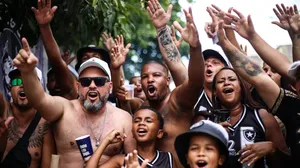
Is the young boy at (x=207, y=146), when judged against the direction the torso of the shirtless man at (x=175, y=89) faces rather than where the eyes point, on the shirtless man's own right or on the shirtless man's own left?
on the shirtless man's own left

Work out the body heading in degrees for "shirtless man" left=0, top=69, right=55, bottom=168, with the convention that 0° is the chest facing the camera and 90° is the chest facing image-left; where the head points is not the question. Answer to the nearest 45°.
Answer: approximately 0°

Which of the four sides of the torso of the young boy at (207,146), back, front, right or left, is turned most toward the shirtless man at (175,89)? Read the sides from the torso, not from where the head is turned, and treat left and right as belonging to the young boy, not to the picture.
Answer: back

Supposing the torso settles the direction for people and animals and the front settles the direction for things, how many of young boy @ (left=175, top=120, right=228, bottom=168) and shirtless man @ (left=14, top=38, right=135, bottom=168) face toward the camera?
2

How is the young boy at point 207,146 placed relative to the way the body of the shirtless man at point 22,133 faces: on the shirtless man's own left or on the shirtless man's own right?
on the shirtless man's own left

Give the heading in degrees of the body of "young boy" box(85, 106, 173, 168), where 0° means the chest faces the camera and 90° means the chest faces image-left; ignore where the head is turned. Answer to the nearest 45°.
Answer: approximately 45°

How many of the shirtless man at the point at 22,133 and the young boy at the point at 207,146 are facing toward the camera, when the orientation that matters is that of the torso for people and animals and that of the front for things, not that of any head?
2

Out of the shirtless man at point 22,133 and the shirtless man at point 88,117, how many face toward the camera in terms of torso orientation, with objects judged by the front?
2

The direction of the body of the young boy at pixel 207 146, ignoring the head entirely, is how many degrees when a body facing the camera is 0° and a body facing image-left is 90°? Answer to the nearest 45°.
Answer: approximately 0°
